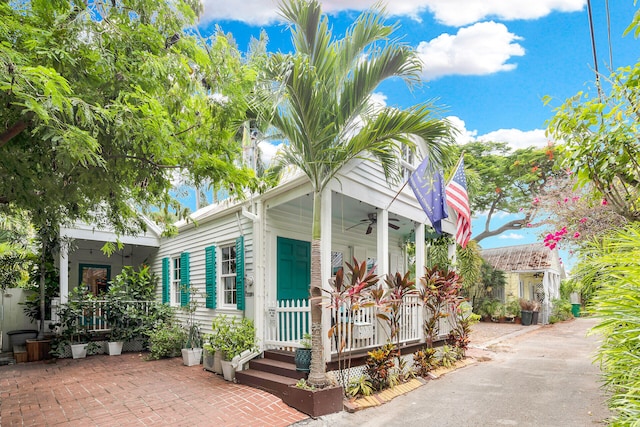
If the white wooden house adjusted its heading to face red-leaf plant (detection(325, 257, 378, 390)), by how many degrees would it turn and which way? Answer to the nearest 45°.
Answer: approximately 45° to its right

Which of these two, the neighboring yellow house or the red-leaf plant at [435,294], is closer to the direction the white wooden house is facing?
the red-leaf plant

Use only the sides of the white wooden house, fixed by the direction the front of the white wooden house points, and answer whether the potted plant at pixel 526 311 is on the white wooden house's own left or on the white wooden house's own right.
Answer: on the white wooden house's own left

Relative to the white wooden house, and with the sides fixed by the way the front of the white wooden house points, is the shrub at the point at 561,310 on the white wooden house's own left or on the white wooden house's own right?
on the white wooden house's own left
